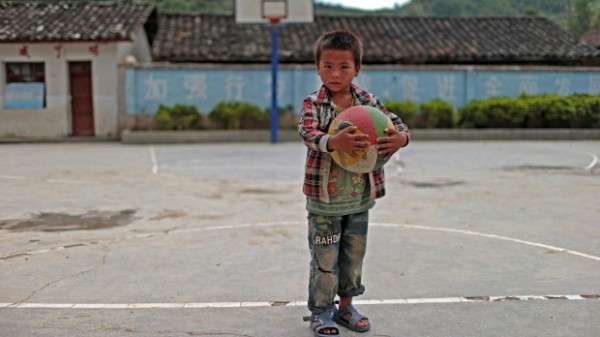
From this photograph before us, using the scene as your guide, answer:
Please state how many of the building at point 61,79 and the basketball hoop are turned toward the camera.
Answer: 2

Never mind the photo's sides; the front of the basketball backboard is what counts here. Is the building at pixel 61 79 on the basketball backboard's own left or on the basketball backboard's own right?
on the basketball backboard's own right

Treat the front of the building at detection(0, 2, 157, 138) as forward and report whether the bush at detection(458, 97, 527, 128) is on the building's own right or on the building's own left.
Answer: on the building's own left

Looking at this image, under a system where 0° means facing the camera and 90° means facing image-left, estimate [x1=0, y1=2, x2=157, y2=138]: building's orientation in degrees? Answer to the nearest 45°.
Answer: approximately 0°

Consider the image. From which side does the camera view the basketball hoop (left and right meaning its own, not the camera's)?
front

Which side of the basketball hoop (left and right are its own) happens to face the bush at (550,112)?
left

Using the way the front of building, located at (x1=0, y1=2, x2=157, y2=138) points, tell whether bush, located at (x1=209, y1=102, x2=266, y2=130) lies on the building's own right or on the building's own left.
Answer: on the building's own left

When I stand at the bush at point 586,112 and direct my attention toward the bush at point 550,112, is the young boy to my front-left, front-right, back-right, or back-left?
front-left
